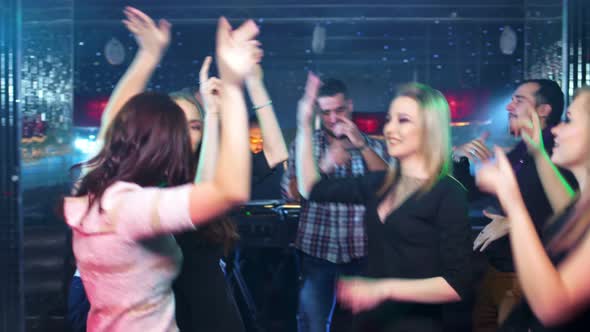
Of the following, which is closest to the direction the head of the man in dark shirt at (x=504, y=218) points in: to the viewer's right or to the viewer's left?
to the viewer's left

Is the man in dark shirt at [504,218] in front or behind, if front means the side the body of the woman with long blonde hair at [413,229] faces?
behind

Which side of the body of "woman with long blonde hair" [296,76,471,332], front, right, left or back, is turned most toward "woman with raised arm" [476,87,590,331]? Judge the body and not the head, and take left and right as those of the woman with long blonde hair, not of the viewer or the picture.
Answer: left

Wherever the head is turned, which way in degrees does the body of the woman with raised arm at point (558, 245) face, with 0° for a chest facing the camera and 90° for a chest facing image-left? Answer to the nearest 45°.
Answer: approximately 90°

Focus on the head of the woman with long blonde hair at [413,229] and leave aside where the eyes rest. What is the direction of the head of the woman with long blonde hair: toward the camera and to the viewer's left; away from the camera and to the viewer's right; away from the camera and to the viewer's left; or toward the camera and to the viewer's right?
toward the camera and to the viewer's left

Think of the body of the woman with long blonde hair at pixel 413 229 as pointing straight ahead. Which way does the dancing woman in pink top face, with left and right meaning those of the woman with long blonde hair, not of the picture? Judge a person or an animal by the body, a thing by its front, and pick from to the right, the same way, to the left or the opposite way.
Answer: the opposite way

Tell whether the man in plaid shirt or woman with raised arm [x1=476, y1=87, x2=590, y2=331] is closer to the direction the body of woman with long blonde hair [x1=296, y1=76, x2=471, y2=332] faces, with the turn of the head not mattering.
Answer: the woman with raised arm

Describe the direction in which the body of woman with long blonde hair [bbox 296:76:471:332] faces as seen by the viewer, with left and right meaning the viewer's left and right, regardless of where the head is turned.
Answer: facing the viewer and to the left of the viewer

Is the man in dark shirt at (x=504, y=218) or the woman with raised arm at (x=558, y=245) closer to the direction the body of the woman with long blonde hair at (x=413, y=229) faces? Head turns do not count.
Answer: the woman with raised arm

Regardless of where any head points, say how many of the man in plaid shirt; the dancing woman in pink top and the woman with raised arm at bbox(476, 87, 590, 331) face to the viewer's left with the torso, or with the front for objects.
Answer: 1

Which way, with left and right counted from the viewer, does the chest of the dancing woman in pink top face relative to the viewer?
facing away from the viewer and to the right of the viewer

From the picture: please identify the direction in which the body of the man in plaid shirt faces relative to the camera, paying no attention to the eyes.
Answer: toward the camera
